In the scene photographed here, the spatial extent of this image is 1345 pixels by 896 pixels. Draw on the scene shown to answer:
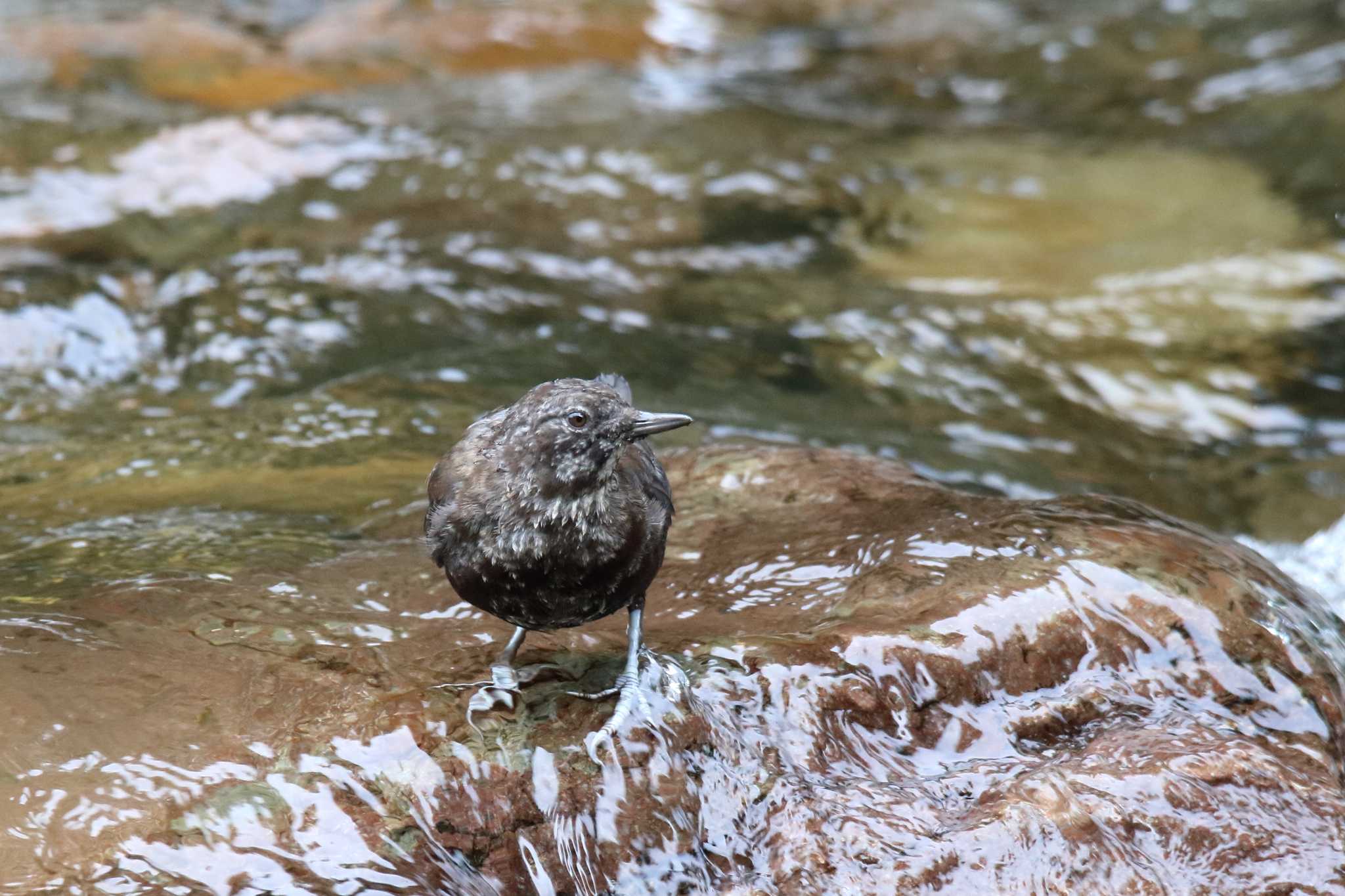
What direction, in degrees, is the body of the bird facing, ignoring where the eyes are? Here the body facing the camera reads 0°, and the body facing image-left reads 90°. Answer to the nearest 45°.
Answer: approximately 0°
